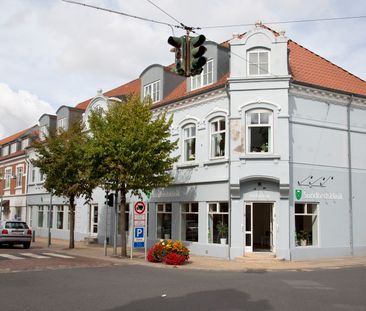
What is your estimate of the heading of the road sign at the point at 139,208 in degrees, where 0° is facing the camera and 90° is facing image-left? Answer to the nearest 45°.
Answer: approximately 0°

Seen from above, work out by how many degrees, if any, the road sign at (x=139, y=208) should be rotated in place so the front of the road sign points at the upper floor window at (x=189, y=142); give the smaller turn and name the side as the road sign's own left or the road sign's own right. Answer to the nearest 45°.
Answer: approximately 135° to the road sign's own left

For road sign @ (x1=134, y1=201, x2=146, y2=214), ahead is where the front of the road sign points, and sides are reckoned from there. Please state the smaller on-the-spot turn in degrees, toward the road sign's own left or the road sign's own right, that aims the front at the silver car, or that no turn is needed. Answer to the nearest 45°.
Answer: approximately 135° to the road sign's own right

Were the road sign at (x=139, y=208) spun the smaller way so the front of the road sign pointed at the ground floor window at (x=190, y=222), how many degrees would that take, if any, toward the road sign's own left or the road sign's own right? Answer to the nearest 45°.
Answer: approximately 135° to the road sign's own left
